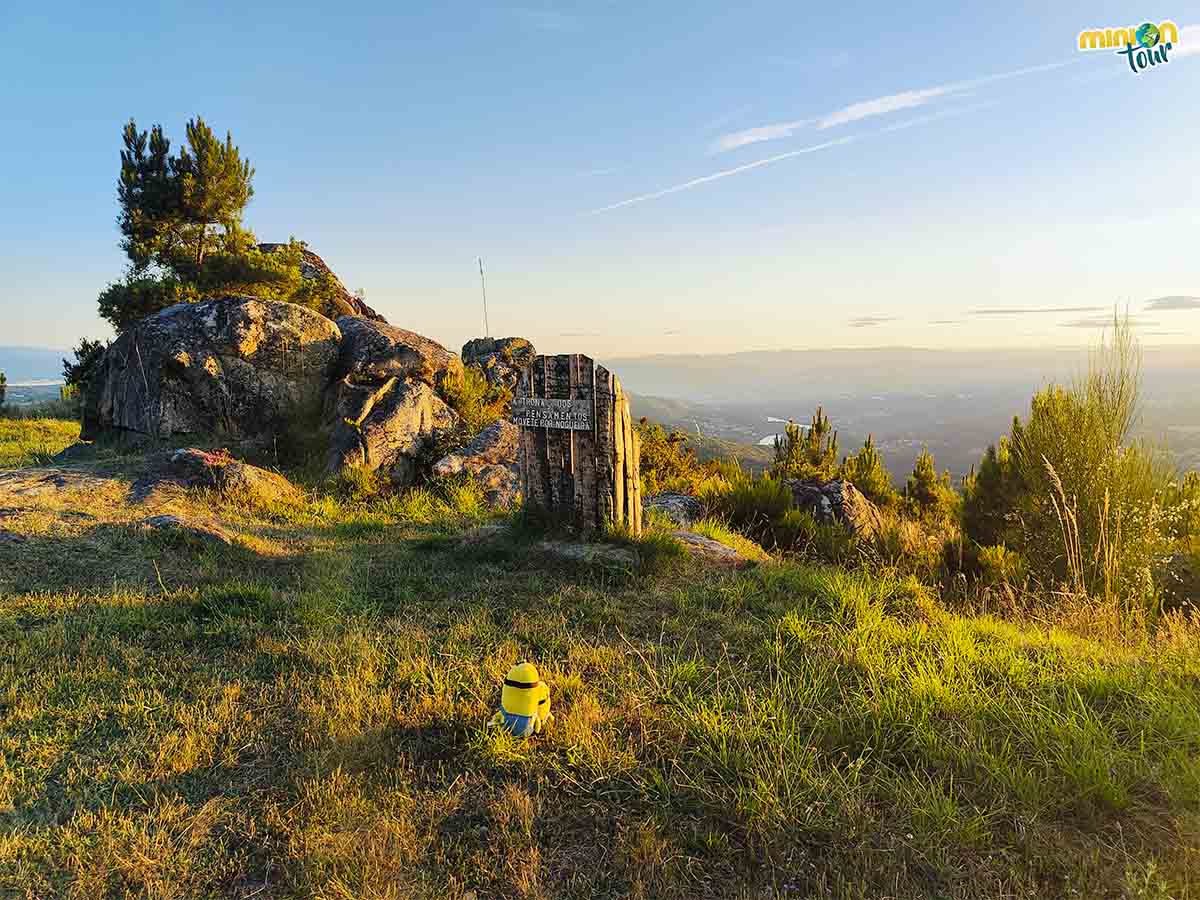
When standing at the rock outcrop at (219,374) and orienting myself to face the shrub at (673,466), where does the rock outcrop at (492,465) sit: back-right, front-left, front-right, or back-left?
front-right

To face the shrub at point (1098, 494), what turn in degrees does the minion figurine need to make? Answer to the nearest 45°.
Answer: approximately 45° to its right

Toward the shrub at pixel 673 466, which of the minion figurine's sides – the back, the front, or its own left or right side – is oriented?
front

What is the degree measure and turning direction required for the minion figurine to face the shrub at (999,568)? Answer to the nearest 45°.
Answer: approximately 45° to its right

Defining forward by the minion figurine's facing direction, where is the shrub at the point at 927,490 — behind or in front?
in front

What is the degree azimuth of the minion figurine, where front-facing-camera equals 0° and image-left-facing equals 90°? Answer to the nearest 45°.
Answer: approximately 180°

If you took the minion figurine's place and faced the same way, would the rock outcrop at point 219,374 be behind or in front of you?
in front

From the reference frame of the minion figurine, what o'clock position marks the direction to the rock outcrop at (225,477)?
The rock outcrop is roughly at 11 o'clock from the minion figurine.

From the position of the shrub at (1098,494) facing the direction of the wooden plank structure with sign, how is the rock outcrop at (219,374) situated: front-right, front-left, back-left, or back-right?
front-right

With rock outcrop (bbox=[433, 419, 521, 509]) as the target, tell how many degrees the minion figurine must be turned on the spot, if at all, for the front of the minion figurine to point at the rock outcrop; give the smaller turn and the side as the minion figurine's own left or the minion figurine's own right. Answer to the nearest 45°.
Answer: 0° — it already faces it

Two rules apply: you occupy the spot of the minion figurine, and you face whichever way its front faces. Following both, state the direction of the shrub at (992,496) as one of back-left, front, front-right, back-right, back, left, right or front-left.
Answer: front-right

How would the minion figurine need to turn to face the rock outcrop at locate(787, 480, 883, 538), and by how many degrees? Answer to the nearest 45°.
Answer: approximately 45° to its right

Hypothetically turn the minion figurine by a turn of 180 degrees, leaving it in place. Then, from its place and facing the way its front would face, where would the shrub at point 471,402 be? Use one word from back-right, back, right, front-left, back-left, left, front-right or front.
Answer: back

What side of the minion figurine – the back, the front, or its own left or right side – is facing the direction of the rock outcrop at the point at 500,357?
front
